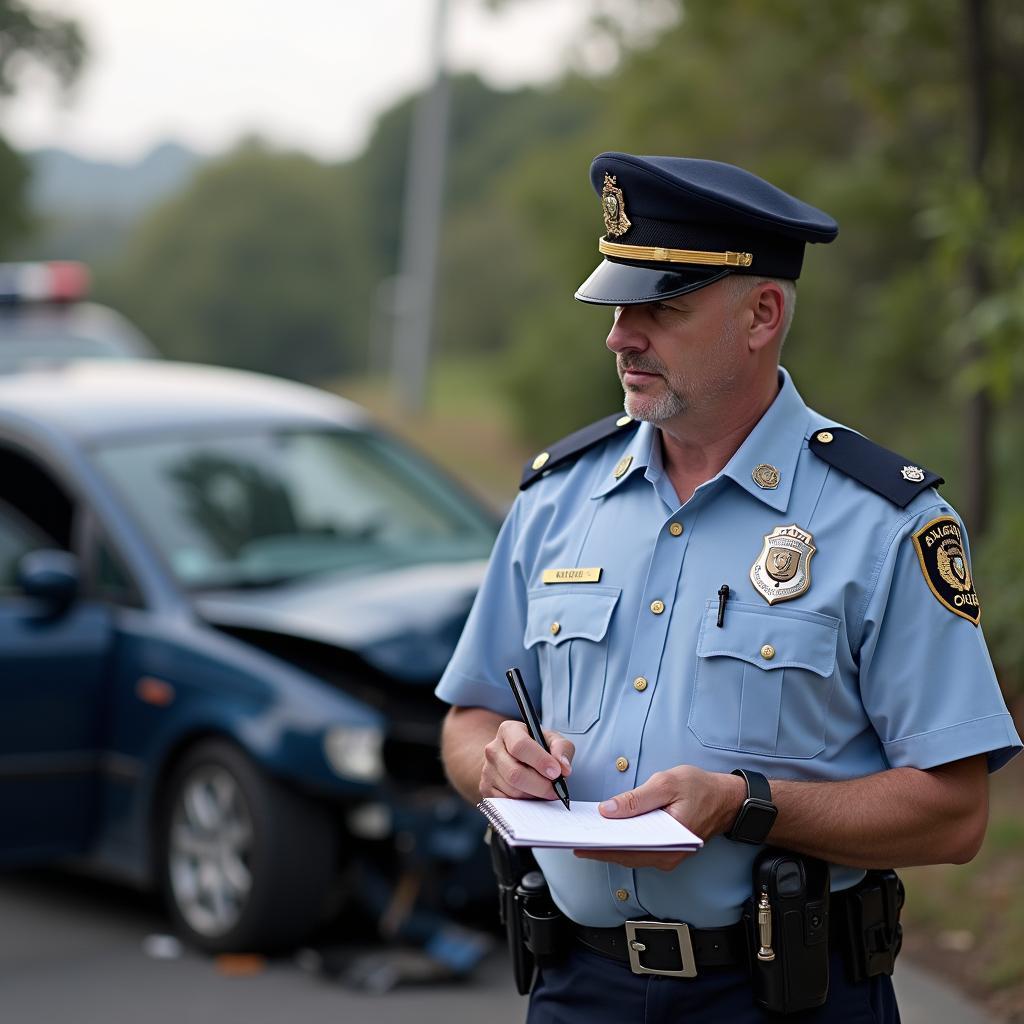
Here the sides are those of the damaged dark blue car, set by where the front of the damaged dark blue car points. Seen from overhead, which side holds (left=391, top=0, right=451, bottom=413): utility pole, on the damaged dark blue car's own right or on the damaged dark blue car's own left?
on the damaged dark blue car's own left

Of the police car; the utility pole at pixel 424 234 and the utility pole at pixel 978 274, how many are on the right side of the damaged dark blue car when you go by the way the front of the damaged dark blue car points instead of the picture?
0

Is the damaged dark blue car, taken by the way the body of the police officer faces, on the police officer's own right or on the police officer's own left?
on the police officer's own right

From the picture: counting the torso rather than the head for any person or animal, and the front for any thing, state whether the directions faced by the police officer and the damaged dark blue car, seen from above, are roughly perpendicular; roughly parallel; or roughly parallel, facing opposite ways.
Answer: roughly perpendicular

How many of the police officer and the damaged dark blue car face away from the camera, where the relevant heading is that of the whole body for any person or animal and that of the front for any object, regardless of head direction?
0

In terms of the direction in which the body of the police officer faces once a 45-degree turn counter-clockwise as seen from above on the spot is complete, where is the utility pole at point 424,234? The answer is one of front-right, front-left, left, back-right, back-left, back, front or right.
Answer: back

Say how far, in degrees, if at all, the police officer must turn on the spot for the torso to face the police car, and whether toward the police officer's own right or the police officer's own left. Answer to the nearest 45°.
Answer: approximately 90° to the police officer's own right

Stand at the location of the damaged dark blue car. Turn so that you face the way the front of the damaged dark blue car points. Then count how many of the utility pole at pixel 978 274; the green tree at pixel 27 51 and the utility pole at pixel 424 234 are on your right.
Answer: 0

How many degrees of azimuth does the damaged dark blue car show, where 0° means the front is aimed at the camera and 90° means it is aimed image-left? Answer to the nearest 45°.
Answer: approximately 315°

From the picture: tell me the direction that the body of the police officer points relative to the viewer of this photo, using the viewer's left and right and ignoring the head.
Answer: facing the viewer and to the left of the viewer

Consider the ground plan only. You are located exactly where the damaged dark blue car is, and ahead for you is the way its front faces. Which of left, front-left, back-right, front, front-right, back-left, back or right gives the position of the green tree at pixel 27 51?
back-left

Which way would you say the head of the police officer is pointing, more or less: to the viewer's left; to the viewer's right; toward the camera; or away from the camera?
to the viewer's left

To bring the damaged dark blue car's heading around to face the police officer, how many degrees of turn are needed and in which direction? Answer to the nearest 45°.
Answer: approximately 45° to its right

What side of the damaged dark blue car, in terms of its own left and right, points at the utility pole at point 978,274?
left

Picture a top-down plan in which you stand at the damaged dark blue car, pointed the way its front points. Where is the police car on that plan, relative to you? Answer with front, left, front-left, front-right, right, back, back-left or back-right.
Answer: back-left
